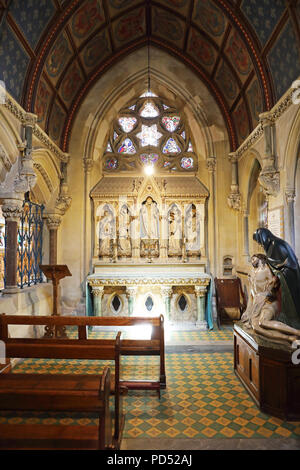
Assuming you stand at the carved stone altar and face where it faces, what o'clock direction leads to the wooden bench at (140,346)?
The wooden bench is roughly at 12 o'clock from the carved stone altar.

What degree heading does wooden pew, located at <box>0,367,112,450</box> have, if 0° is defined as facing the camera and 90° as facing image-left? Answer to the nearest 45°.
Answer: approximately 180°

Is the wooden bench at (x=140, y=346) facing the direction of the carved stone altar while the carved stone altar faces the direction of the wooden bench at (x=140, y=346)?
yes

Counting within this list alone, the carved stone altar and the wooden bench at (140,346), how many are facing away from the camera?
1

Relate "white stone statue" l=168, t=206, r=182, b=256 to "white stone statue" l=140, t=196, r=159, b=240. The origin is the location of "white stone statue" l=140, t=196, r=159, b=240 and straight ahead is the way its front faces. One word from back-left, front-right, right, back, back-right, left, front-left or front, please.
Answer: left

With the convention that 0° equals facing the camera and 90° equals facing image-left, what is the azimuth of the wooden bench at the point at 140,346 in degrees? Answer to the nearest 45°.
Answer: approximately 180°

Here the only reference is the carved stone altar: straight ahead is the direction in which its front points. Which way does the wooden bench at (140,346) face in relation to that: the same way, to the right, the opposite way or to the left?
the opposite way

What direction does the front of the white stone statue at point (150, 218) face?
toward the camera

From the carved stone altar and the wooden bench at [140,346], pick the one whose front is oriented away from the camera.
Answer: the wooden bench

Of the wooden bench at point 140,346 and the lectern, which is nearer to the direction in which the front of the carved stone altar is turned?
the wooden bench

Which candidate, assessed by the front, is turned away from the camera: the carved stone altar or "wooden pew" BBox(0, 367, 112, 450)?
the wooden pew

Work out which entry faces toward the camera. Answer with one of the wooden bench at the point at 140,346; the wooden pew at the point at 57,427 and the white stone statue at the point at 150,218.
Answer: the white stone statue

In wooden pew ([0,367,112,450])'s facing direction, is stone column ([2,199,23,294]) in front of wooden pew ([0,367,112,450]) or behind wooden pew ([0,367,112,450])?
in front

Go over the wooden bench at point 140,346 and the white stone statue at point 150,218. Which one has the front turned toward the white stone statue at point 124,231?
the wooden bench

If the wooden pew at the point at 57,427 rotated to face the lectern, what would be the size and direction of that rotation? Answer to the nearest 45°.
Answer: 0° — it already faces it

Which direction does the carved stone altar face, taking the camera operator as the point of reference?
facing the viewer

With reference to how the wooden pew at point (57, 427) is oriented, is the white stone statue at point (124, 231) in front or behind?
in front

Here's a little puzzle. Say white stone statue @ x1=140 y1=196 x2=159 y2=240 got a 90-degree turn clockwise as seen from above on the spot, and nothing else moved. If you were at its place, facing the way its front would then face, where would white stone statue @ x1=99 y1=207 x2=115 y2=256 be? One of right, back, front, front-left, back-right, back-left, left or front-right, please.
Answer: front

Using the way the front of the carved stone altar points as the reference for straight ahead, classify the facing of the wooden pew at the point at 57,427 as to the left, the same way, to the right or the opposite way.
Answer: the opposite way

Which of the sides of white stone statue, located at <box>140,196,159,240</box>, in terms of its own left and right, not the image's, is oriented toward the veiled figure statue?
front
